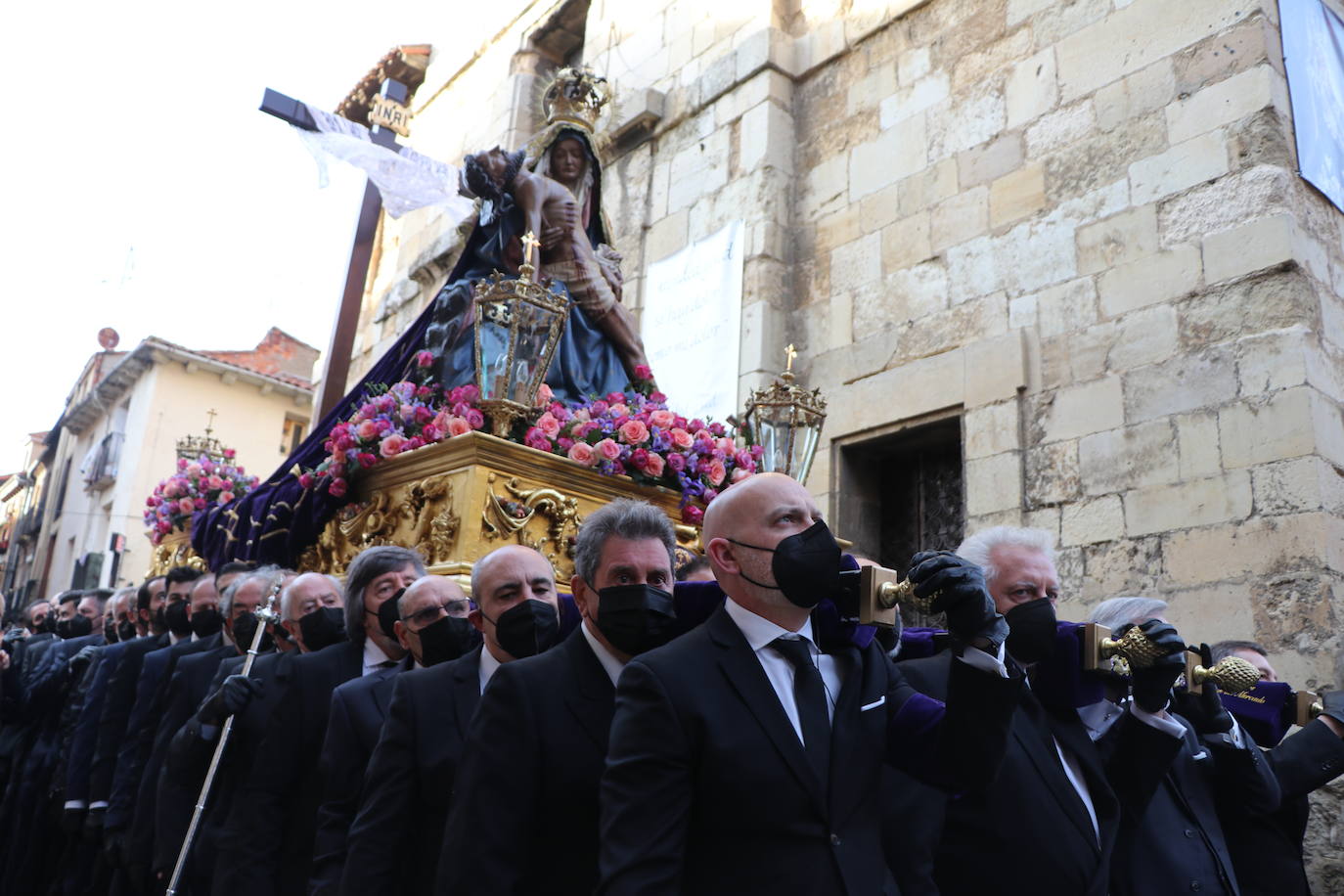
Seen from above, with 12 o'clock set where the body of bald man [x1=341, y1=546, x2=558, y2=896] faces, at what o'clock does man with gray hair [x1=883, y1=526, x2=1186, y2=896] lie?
The man with gray hair is roughly at 11 o'clock from the bald man.

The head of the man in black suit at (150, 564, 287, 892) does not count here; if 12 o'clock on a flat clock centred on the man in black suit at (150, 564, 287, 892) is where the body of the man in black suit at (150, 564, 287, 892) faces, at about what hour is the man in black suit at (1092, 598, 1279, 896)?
the man in black suit at (1092, 598, 1279, 896) is roughly at 12 o'clock from the man in black suit at (150, 564, 287, 892).

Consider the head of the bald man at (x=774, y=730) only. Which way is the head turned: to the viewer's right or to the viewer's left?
to the viewer's right

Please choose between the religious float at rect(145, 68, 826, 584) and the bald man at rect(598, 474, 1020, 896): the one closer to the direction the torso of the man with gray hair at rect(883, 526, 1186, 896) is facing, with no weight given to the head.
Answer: the bald man

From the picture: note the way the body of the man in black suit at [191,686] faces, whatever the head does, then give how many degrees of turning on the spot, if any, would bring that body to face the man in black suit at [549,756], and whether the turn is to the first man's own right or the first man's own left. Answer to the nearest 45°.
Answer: approximately 45° to the first man's own right

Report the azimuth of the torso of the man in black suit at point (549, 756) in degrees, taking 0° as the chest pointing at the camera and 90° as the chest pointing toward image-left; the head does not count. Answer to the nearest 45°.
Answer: approximately 315°

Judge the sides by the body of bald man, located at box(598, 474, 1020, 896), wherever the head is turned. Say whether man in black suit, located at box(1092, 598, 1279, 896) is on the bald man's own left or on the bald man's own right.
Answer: on the bald man's own left

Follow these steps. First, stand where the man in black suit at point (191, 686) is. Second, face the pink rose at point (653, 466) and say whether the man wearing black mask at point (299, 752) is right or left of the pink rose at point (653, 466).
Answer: right
